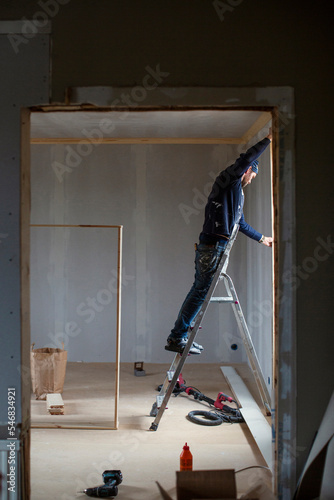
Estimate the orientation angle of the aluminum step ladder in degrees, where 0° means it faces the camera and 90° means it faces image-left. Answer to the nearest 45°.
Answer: approximately 90°

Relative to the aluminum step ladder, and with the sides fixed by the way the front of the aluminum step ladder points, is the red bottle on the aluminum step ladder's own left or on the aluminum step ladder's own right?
on the aluminum step ladder's own left

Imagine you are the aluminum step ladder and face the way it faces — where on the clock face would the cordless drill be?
The cordless drill is roughly at 10 o'clock from the aluminum step ladder.

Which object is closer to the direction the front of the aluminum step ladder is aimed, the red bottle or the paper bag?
the paper bag

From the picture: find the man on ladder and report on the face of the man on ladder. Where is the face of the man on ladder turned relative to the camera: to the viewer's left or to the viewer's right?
to the viewer's right
